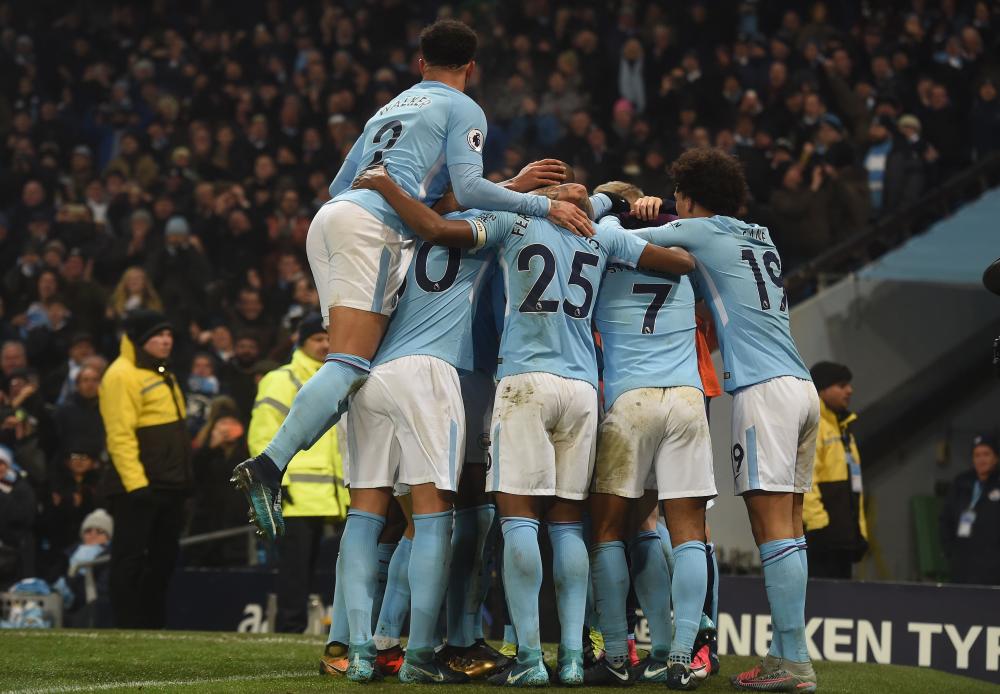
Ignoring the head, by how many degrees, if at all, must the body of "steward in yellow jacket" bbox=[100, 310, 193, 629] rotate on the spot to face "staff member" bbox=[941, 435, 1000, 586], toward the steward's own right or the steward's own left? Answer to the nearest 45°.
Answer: approximately 45° to the steward's own left

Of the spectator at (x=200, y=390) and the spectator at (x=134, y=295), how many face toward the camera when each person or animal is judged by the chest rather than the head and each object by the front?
2

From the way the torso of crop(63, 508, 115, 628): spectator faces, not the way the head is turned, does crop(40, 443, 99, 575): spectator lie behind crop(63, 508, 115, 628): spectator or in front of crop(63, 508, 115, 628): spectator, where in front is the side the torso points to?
behind

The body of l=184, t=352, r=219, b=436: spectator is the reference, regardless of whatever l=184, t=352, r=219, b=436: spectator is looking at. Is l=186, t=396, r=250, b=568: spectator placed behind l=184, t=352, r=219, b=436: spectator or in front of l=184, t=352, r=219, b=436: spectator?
in front

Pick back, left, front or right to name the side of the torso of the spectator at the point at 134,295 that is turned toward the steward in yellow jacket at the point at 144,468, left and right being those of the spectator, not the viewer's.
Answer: front

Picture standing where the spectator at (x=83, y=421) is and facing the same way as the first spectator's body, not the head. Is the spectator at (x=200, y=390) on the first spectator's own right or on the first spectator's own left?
on the first spectator's own left

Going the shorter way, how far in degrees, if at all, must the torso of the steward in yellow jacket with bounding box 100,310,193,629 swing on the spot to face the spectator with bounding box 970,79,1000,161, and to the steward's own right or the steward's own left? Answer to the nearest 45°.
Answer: approximately 45° to the steward's own left

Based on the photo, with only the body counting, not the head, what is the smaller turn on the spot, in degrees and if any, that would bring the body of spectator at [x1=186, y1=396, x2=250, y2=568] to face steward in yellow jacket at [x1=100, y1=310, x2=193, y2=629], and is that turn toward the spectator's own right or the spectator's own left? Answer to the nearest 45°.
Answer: approximately 45° to the spectator's own right

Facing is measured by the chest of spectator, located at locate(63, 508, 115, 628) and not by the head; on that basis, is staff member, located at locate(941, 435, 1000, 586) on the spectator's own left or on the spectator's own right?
on the spectator's own left
